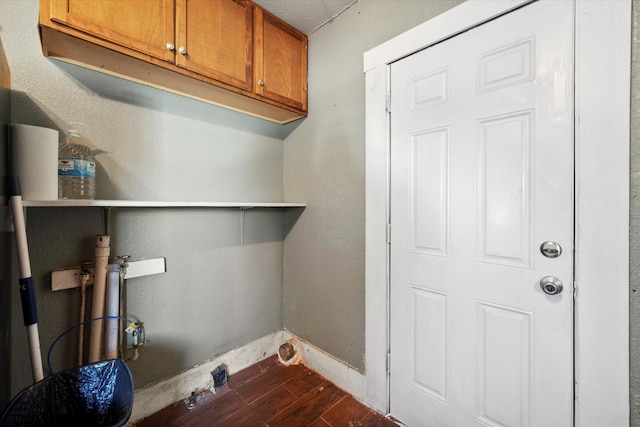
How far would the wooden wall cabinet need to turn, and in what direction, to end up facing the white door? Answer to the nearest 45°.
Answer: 0° — it already faces it

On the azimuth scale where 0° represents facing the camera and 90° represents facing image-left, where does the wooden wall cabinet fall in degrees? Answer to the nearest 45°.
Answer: approximately 315°
